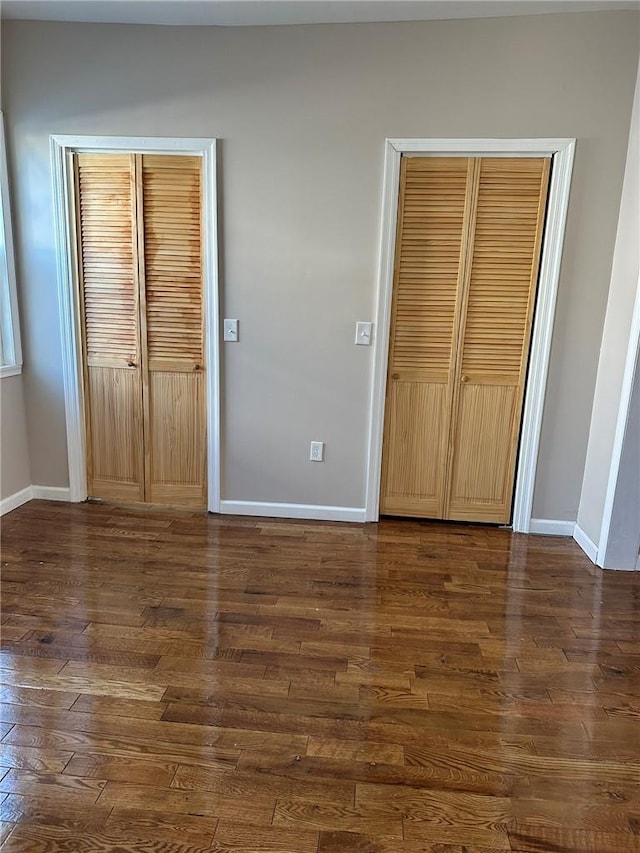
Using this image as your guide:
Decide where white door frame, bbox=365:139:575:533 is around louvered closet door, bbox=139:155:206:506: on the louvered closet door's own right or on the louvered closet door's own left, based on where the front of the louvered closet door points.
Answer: on the louvered closet door's own left

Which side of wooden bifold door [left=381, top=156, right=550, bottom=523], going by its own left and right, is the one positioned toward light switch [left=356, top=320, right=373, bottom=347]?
right

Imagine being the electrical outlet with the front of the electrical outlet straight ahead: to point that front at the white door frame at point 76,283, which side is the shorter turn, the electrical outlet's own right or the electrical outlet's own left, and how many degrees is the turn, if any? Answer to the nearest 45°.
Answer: approximately 90° to the electrical outlet's own right

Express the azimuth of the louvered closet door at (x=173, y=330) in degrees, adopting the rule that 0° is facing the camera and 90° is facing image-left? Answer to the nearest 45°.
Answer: approximately 0°

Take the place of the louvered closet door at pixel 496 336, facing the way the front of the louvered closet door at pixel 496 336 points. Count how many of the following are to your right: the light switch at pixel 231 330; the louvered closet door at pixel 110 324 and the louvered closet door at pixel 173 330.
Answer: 3

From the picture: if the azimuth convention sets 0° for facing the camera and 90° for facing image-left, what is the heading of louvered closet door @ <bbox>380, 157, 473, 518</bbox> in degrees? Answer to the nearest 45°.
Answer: approximately 0°

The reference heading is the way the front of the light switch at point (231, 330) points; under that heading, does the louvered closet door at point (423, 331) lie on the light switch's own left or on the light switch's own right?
on the light switch's own left
